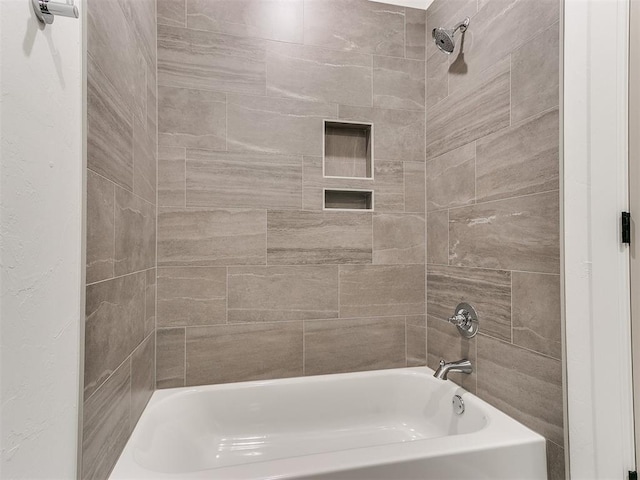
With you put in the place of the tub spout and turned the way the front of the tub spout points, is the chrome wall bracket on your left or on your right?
on your left

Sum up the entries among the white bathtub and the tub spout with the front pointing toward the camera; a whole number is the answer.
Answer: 1

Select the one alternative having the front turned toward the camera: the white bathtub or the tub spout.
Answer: the white bathtub

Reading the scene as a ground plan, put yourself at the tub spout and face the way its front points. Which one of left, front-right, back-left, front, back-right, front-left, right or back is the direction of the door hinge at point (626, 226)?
back-left

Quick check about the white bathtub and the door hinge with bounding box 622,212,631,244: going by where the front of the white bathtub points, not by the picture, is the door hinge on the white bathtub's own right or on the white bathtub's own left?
on the white bathtub's own left

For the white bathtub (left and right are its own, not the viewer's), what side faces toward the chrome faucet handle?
left

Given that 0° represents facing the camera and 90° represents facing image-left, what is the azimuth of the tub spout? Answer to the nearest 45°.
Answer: approximately 90°

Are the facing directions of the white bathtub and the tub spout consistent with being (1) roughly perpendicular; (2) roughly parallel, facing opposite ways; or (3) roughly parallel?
roughly perpendicular

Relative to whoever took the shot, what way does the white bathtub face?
facing the viewer
